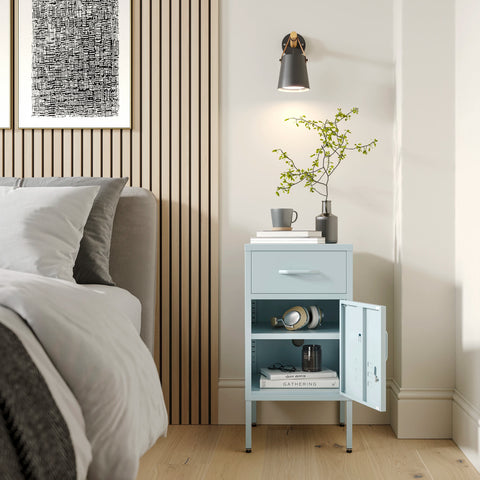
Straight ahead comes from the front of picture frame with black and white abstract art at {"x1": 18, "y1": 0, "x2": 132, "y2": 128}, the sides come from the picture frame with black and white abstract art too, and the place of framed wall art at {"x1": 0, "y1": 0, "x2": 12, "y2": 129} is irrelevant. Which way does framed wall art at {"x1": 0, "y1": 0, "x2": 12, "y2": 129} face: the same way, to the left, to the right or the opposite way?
the same way

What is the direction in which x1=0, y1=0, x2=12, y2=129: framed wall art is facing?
toward the camera

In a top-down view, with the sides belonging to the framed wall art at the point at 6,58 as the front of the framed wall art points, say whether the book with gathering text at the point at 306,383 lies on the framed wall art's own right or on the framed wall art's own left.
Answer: on the framed wall art's own left

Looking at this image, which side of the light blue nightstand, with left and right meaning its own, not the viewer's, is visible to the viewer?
front

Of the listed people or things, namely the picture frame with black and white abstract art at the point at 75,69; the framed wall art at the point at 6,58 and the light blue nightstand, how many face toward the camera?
3

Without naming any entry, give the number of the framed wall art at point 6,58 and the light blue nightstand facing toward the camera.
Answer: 2

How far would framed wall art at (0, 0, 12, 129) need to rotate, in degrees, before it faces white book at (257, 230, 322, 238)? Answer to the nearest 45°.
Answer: approximately 45° to its left

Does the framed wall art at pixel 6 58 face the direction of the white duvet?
yes

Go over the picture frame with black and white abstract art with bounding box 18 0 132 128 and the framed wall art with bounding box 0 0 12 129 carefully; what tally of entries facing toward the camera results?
2

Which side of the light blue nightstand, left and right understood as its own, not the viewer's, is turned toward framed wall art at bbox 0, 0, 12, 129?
right

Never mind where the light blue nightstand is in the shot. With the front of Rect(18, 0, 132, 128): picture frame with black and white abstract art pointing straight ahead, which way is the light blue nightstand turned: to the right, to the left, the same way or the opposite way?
the same way

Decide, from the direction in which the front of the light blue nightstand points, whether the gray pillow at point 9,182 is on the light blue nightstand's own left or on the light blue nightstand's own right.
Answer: on the light blue nightstand's own right

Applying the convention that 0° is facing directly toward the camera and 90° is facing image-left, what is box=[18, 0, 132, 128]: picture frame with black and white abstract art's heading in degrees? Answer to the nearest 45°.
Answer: approximately 0°

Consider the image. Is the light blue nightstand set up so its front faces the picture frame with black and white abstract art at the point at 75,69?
no
